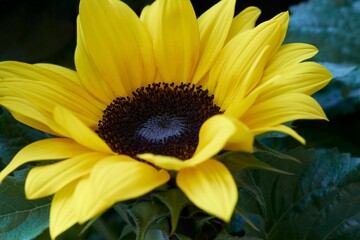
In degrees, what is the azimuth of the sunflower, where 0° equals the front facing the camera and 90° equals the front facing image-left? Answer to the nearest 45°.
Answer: approximately 0°

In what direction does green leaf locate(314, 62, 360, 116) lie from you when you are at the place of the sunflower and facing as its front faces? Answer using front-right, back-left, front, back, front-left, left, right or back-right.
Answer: back-left

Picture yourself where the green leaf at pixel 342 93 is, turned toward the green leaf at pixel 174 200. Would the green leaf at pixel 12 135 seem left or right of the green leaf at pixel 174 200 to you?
right

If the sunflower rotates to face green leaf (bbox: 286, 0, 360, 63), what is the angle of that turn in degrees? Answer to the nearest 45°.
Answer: approximately 135° to its left
